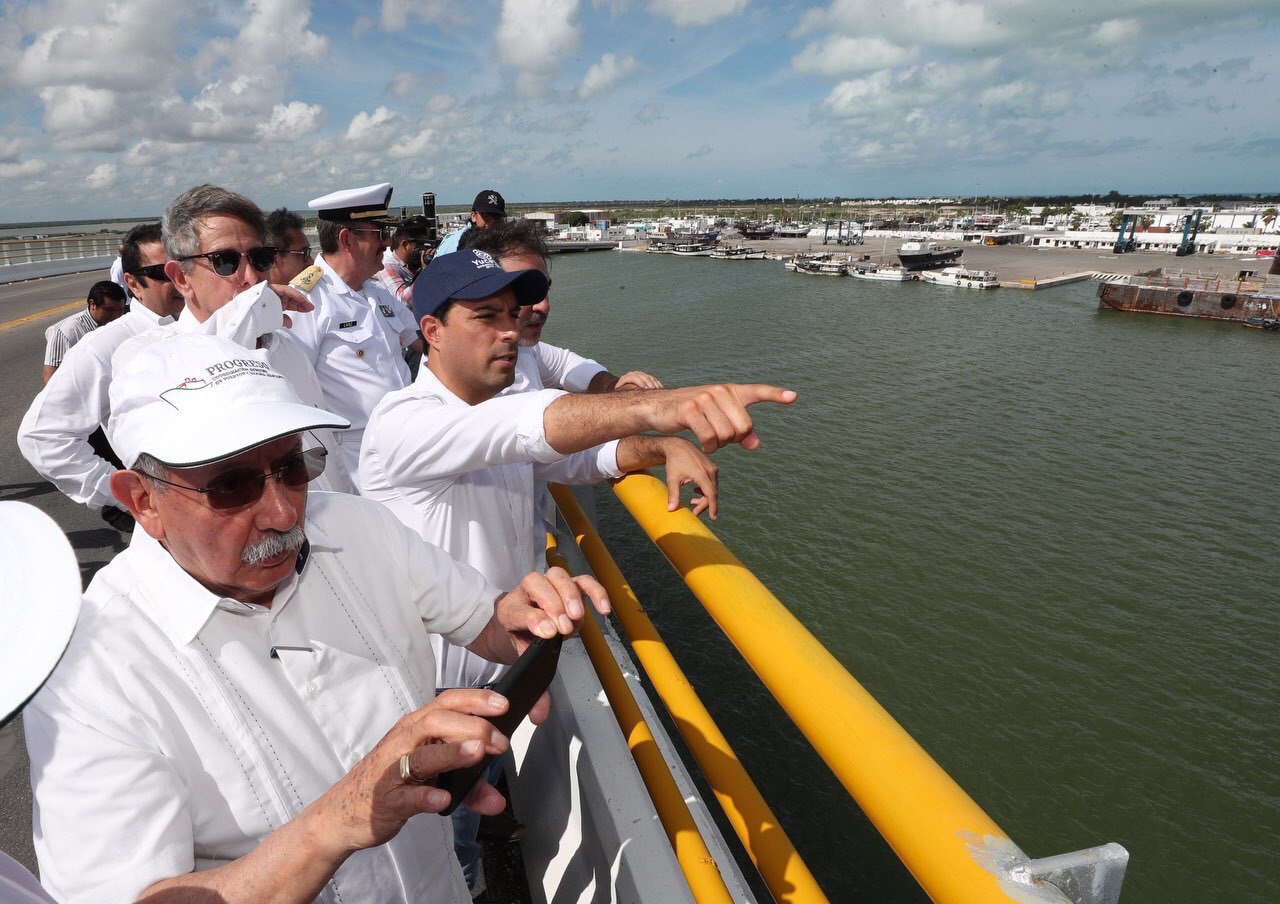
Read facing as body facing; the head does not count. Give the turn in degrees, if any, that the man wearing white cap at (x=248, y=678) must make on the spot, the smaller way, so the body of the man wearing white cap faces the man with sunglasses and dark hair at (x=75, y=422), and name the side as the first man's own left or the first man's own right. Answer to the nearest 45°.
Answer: approximately 135° to the first man's own left

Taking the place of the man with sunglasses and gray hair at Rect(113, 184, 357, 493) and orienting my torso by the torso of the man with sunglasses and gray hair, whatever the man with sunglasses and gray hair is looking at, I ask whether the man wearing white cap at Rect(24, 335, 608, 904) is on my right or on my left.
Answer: on my right

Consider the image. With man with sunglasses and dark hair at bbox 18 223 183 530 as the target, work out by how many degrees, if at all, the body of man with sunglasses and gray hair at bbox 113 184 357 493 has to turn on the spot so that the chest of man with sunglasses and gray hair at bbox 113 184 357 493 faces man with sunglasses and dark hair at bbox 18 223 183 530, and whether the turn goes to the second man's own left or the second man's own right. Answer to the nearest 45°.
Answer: approximately 180°

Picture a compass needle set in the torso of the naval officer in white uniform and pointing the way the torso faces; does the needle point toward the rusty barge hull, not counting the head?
no

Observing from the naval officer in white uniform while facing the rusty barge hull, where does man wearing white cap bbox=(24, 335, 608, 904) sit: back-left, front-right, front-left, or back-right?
back-right

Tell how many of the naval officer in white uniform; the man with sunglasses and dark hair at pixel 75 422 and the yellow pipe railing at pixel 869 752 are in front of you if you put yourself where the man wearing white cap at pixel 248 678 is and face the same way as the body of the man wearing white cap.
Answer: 1

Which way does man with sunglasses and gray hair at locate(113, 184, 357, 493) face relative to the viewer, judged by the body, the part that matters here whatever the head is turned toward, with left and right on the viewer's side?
facing the viewer and to the right of the viewer

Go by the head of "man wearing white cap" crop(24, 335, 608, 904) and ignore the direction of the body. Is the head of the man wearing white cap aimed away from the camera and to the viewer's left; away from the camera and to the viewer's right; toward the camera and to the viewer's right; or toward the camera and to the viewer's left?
toward the camera and to the viewer's right

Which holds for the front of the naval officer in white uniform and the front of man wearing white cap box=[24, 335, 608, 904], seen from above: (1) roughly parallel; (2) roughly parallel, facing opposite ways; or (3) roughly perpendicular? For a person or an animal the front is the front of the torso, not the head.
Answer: roughly parallel

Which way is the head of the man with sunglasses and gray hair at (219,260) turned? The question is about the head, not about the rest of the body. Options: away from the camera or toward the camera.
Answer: toward the camera

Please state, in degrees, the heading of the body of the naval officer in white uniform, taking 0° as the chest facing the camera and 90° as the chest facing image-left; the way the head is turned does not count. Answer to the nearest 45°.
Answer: approximately 315°

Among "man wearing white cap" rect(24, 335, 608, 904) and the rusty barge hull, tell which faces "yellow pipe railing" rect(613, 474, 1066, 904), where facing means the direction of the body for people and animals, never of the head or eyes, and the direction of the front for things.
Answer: the man wearing white cap

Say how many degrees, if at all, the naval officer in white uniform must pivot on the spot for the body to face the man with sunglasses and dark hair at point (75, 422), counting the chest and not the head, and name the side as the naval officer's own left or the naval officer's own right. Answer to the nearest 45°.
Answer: approximately 90° to the naval officer's own right

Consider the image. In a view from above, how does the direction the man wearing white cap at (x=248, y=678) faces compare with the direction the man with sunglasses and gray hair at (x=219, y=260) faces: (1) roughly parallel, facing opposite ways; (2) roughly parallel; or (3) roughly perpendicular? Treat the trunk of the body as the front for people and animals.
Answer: roughly parallel
